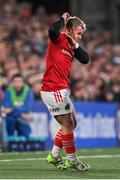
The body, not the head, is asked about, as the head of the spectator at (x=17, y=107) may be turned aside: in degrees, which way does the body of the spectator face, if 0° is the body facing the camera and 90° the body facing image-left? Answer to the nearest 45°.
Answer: approximately 0°
